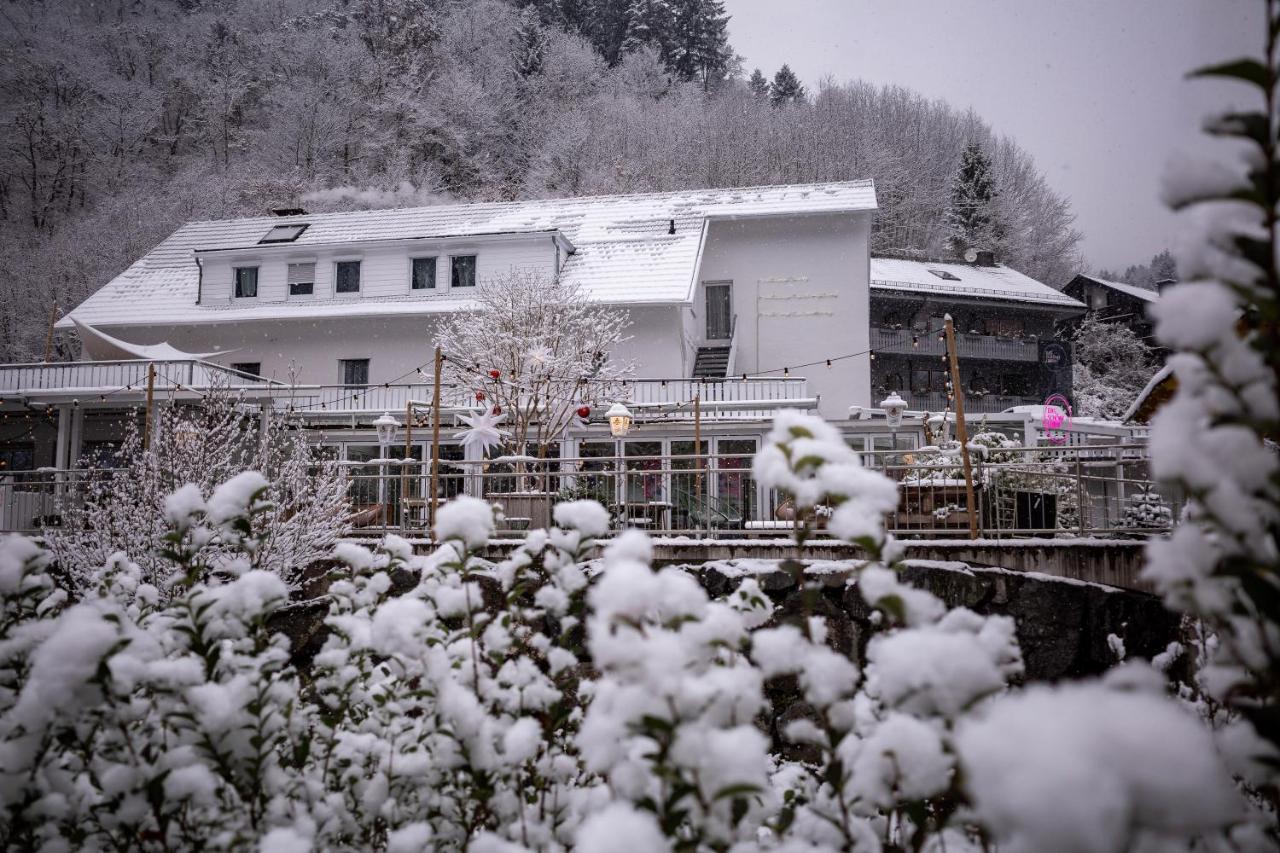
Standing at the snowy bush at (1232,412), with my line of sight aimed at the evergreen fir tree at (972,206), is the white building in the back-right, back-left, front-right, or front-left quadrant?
front-left

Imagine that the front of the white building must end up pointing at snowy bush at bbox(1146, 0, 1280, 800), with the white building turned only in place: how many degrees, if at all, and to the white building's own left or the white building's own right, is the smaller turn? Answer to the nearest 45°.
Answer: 0° — it already faces it

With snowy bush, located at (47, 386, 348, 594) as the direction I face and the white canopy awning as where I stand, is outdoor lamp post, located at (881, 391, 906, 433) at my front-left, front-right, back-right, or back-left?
front-left

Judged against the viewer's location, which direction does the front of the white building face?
facing the viewer

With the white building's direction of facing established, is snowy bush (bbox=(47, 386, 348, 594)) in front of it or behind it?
in front

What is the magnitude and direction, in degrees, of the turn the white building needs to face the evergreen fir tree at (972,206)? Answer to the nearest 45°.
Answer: approximately 135° to its left

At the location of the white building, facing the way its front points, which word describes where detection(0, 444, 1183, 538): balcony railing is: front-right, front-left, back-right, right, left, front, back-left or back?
front

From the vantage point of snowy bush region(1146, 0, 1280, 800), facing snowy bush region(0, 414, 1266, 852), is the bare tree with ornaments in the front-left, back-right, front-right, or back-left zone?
front-right

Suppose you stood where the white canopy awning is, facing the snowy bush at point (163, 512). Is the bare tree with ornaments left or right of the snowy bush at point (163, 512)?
left

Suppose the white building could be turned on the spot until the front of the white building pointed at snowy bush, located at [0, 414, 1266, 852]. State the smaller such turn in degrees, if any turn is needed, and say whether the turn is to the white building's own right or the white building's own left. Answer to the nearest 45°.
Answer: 0° — it already faces it

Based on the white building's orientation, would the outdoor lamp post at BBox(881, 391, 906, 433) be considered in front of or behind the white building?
in front

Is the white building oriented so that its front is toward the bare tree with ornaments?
yes
